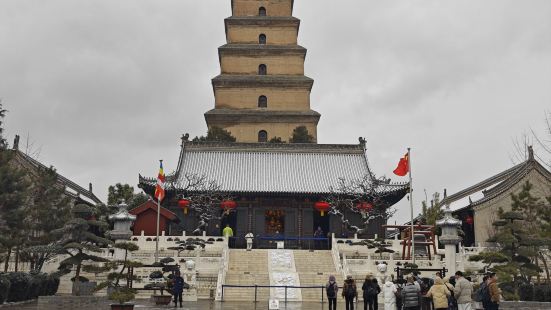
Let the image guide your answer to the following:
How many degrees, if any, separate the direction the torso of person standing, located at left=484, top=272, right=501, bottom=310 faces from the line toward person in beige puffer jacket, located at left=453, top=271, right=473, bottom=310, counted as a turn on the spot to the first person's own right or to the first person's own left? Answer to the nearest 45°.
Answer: approximately 45° to the first person's own left

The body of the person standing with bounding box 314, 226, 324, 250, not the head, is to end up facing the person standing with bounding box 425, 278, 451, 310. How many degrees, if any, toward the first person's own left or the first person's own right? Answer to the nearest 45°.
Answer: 0° — they already face them

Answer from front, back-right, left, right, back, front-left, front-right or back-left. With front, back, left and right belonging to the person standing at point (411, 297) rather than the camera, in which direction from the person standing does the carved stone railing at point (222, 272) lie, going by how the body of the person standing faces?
front-left

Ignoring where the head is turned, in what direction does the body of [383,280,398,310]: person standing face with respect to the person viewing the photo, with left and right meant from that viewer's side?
facing away from the viewer

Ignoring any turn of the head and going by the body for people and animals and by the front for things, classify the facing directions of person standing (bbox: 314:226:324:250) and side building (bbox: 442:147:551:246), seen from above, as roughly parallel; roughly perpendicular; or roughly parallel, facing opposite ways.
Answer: roughly perpendicular

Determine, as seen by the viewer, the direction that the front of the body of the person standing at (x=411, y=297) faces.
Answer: away from the camera

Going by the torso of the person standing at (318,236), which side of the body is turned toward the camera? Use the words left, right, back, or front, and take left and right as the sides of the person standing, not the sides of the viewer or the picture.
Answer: back

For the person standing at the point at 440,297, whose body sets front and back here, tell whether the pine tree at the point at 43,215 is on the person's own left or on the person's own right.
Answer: on the person's own left
